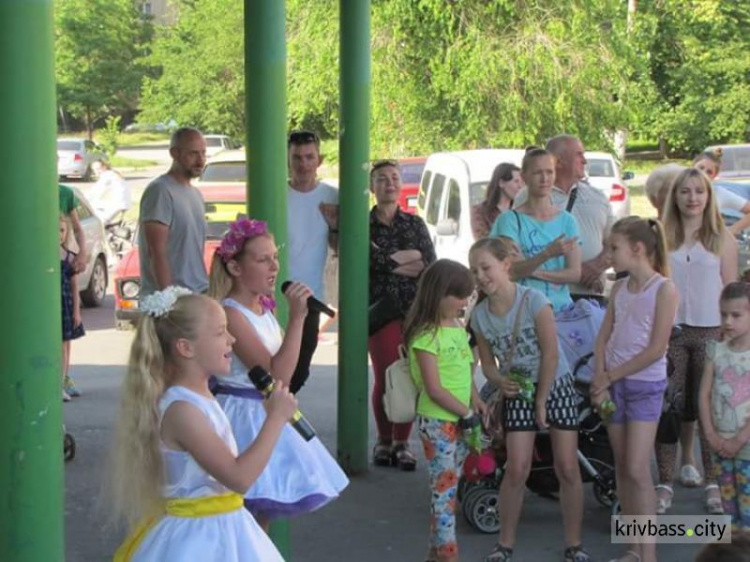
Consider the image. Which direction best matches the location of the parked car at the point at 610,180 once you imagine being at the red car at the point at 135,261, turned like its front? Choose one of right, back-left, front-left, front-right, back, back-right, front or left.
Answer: back

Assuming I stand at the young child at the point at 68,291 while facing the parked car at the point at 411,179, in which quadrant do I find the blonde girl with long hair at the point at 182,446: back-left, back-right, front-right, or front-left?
back-right

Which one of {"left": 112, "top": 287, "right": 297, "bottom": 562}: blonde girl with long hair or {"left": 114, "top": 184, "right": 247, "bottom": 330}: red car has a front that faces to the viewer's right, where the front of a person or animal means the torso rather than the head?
the blonde girl with long hair

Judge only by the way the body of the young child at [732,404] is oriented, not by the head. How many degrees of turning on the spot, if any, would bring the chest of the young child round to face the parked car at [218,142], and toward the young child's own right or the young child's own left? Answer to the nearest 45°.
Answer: approximately 90° to the young child's own right

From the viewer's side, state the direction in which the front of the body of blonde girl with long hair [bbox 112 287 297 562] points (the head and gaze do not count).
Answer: to the viewer's right

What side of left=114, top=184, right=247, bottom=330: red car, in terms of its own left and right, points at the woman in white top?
left

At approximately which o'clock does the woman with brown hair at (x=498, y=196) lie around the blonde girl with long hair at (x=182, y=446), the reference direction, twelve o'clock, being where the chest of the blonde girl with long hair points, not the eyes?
The woman with brown hair is roughly at 10 o'clock from the blonde girl with long hair.

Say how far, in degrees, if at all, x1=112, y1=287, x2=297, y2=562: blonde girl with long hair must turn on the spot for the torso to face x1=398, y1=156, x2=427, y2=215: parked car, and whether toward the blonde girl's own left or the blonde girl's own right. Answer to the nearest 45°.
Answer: approximately 90° to the blonde girl's own left

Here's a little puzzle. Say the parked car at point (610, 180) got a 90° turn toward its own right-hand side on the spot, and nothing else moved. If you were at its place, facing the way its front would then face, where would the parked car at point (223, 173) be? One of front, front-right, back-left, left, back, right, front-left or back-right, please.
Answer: back-right

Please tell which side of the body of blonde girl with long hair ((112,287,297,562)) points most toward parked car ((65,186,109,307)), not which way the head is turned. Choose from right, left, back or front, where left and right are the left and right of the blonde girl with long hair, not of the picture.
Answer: left
